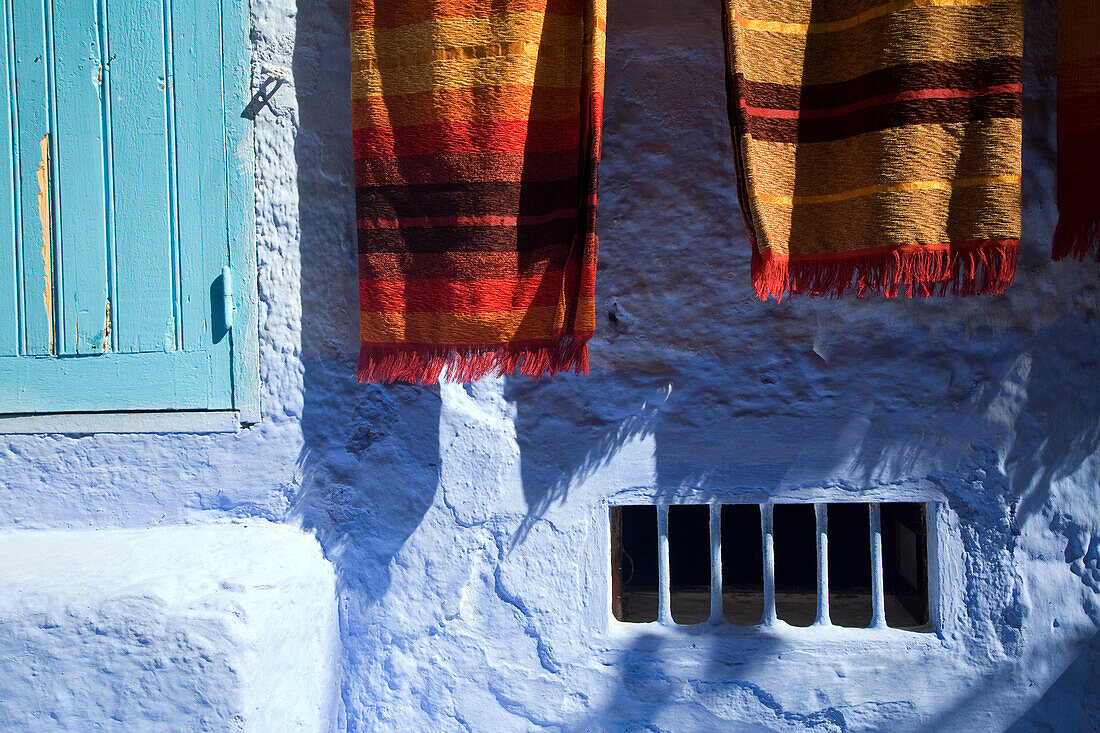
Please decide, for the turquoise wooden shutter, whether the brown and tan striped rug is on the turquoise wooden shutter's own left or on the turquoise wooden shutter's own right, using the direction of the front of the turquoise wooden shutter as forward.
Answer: on the turquoise wooden shutter's own left

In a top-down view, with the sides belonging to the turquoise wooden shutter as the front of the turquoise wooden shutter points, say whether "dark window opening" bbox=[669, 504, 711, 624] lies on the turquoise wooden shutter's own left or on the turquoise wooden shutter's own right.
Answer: on the turquoise wooden shutter's own left

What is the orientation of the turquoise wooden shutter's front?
toward the camera

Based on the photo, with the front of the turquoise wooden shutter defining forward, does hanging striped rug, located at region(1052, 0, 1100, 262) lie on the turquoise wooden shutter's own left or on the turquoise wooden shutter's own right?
on the turquoise wooden shutter's own left
